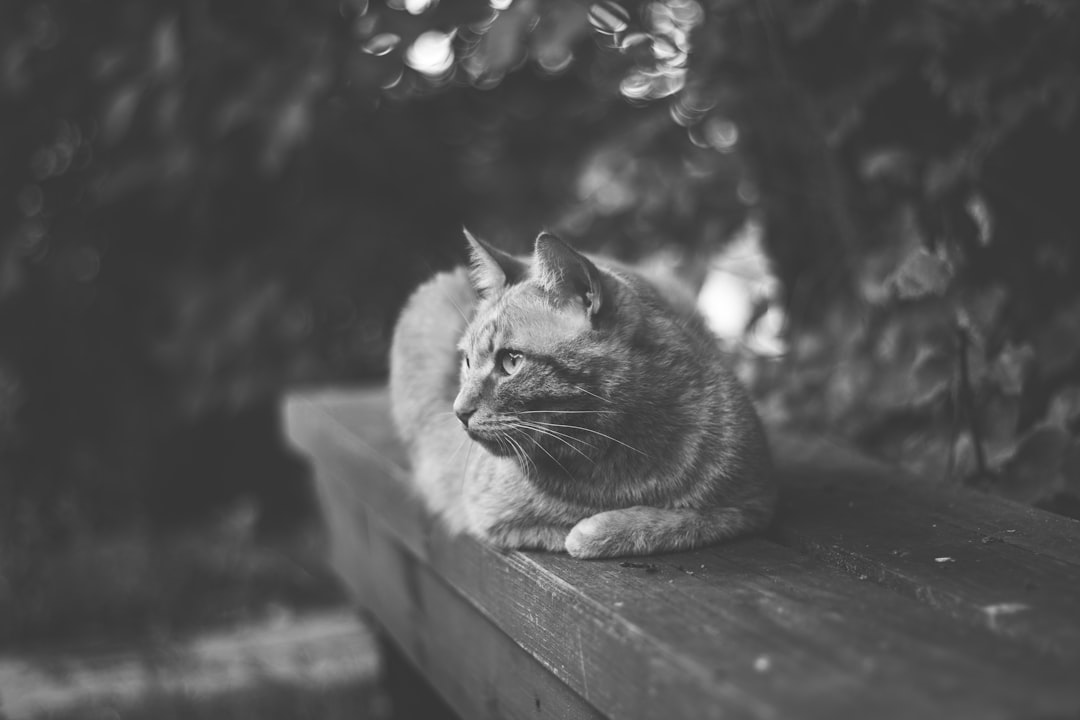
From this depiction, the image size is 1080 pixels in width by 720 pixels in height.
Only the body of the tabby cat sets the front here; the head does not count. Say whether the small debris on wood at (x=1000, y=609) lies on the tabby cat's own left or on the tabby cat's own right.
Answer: on the tabby cat's own left
